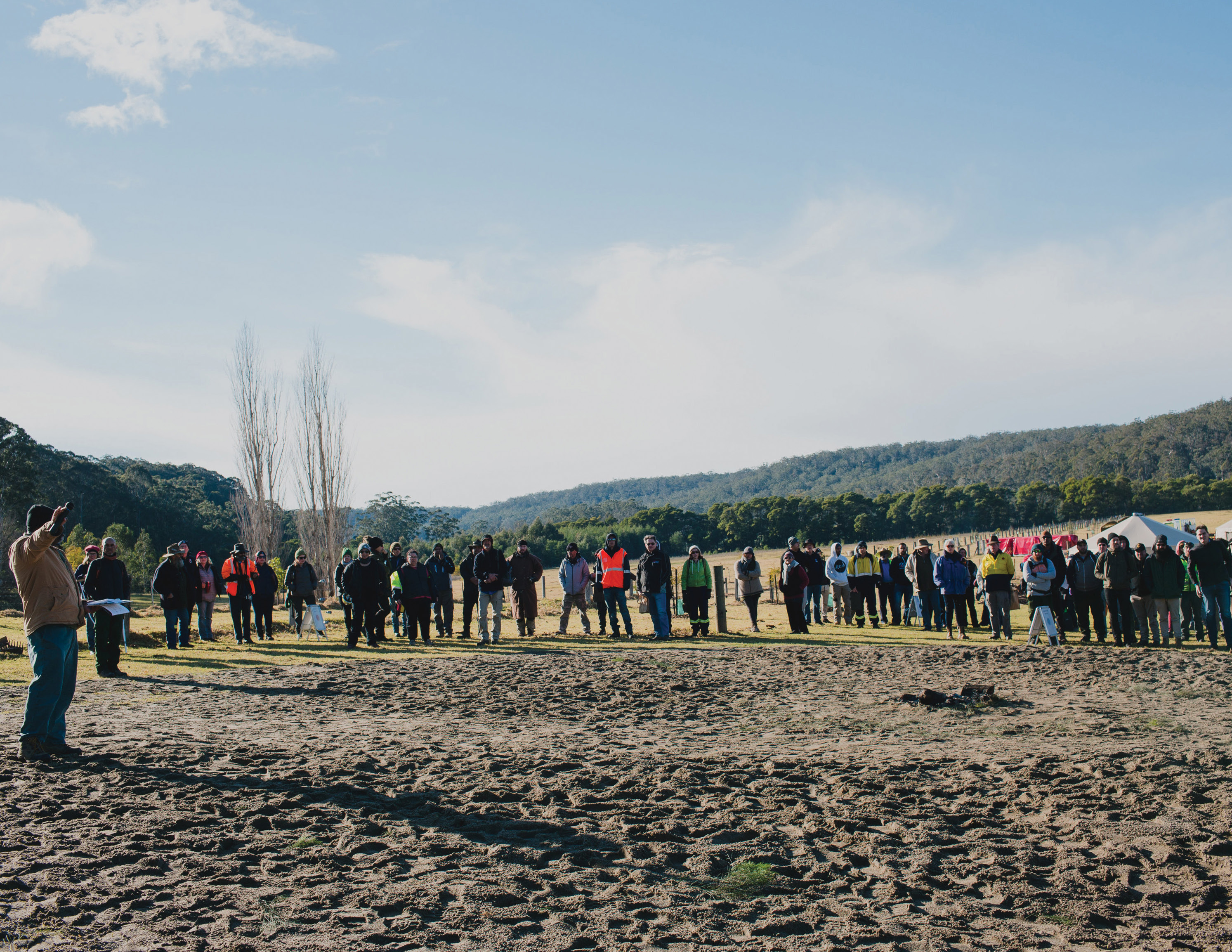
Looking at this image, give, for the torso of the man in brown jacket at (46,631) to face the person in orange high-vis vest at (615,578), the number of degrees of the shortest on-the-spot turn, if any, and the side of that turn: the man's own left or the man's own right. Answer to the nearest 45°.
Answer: approximately 45° to the man's own left

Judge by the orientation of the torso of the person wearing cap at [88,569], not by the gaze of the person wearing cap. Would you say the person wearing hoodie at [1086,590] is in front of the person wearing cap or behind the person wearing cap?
in front

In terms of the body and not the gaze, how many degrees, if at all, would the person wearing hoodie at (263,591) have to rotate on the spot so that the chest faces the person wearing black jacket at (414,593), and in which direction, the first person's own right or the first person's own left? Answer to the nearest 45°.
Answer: approximately 45° to the first person's own left

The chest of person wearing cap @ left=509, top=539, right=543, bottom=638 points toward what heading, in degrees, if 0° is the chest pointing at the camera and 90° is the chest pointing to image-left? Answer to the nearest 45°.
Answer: approximately 0°

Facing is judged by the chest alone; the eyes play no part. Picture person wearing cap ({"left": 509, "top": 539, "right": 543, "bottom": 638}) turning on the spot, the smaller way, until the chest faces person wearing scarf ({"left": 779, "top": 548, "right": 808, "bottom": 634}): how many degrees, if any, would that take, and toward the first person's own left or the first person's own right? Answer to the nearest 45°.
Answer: approximately 90° to the first person's own left

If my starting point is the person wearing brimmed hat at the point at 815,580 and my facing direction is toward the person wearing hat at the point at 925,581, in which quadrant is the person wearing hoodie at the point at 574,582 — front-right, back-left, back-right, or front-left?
back-right

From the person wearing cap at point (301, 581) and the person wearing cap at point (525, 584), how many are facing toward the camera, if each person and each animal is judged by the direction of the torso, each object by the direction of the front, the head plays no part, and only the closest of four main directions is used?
2

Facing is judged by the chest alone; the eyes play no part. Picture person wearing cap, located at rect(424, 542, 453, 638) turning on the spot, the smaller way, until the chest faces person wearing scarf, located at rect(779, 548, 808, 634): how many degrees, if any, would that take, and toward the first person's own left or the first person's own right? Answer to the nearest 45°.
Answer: approximately 90° to the first person's own left

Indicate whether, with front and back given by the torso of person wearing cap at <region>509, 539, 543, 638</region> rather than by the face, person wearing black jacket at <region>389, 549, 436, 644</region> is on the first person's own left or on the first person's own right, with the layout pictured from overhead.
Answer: on the first person's own right

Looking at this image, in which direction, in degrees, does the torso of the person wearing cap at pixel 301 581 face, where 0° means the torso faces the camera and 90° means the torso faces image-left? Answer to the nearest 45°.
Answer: approximately 0°
